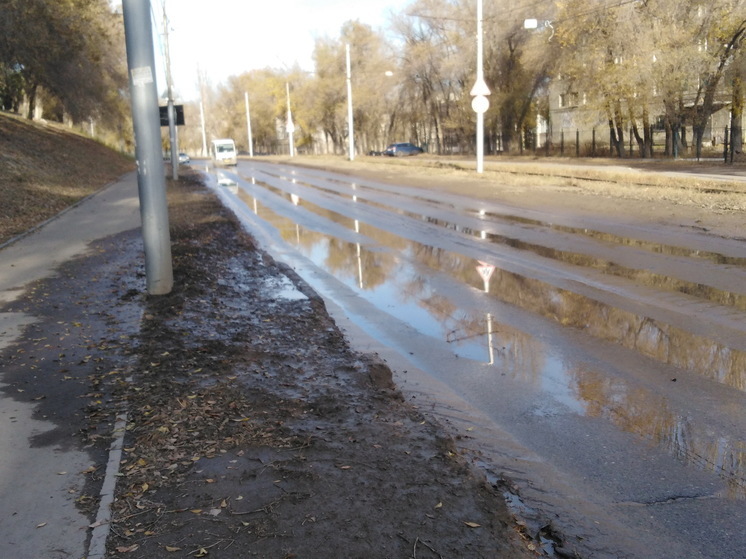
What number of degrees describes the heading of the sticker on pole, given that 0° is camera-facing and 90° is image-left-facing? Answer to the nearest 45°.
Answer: approximately 0°
